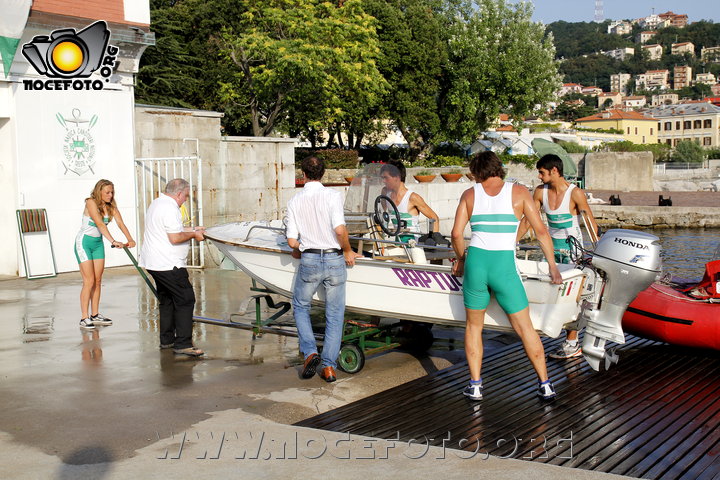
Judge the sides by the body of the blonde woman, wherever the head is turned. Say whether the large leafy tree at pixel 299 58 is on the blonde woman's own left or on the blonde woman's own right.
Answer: on the blonde woman's own left

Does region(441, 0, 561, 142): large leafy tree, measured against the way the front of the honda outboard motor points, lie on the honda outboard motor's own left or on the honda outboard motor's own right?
on the honda outboard motor's own right

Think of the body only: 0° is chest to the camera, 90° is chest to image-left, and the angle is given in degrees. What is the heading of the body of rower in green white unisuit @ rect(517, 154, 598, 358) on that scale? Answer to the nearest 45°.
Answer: approximately 45°

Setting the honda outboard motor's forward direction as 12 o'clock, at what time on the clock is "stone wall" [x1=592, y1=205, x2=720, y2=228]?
The stone wall is roughly at 3 o'clock from the honda outboard motor.

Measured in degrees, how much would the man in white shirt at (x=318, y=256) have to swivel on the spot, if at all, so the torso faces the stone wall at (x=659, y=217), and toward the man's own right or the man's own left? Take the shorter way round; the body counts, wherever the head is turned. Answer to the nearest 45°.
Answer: approximately 45° to the man's own right

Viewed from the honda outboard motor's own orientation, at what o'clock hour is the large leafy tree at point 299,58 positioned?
The large leafy tree is roughly at 2 o'clock from the honda outboard motor.

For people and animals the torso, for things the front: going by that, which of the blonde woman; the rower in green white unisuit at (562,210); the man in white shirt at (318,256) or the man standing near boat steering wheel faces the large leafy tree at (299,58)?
the man in white shirt

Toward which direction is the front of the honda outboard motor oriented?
to the viewer's left

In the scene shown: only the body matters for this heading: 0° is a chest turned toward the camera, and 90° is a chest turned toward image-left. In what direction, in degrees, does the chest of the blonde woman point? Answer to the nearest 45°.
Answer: approximately 315°

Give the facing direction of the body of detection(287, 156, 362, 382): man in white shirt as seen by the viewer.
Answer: away from the camera

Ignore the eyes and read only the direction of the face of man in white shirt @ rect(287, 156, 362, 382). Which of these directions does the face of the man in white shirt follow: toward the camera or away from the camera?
away from the camera

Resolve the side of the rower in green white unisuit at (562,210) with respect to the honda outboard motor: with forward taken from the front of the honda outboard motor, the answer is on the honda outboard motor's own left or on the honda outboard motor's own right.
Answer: on the honda outboard motor's own right

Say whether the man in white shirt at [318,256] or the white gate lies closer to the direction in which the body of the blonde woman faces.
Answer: the man in white shirt
